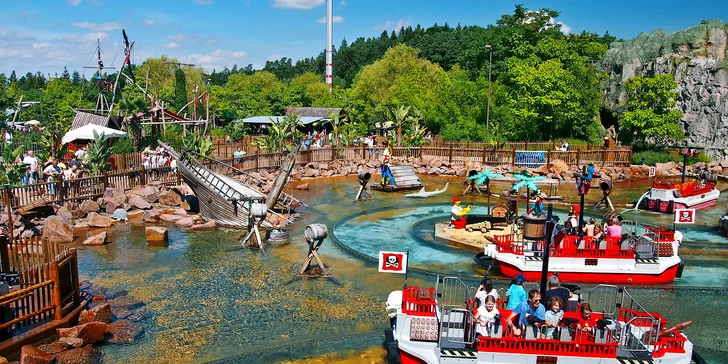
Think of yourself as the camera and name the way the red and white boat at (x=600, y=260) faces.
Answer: facing to the left of the viewer

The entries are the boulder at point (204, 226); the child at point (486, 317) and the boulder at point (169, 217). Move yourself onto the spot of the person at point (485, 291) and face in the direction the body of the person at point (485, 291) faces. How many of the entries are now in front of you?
1

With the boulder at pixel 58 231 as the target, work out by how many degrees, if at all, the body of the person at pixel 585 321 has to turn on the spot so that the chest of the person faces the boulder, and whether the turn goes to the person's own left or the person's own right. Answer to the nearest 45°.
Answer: approximately 90° to the person's own right

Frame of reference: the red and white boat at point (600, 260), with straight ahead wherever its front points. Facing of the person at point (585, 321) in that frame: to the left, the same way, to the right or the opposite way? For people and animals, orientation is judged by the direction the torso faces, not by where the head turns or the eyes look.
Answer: to the left

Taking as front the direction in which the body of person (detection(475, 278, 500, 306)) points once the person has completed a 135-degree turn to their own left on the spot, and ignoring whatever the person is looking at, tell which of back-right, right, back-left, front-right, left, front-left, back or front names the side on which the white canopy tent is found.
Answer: right

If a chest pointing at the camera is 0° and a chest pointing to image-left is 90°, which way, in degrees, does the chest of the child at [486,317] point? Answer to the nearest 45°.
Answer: approximately 0°

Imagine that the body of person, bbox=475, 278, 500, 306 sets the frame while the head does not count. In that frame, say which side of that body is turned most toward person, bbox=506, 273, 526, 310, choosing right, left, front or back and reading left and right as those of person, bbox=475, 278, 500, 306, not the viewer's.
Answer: right

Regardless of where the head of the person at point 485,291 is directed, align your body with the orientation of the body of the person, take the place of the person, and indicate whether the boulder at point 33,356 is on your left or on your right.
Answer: on your right
